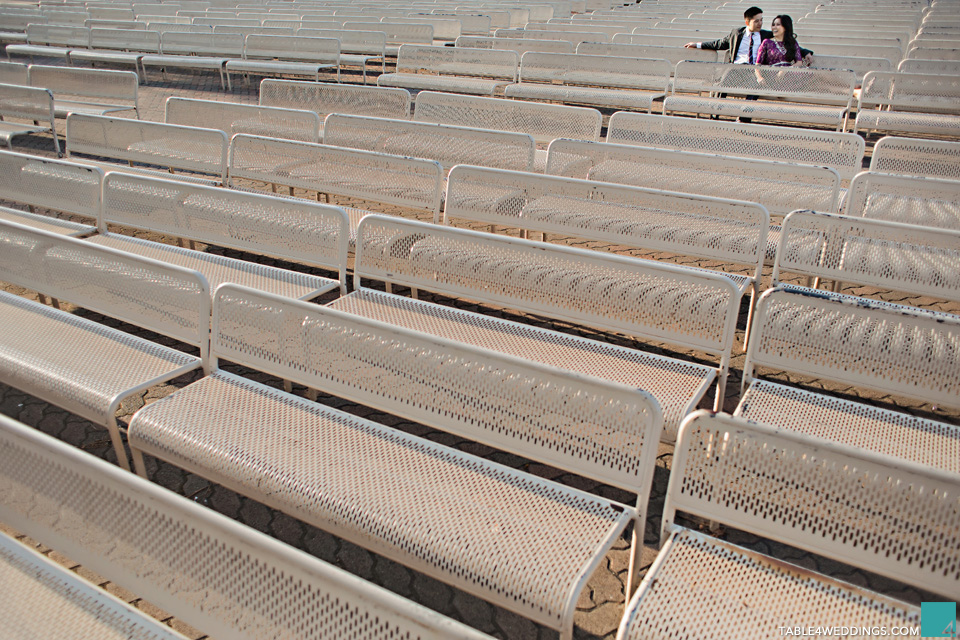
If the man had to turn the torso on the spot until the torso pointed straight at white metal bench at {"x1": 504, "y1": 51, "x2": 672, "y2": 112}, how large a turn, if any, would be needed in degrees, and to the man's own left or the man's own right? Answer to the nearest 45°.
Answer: approximately 135° to the man's own right

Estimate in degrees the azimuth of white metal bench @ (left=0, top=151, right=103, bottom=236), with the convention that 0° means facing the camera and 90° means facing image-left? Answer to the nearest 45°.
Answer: approximately 45°

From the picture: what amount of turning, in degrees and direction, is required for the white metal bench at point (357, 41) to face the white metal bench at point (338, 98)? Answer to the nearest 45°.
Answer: approximately 45° to its left

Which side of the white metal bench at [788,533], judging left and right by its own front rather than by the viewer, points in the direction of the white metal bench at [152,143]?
right

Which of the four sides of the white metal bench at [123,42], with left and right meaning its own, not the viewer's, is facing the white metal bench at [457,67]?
left

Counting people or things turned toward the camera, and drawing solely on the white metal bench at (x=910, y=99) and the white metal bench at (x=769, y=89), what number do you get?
2

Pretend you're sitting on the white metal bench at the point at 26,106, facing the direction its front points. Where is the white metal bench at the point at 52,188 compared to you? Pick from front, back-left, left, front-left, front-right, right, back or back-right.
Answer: front-left

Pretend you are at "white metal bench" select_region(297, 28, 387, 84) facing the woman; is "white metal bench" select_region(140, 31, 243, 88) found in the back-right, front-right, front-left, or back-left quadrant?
back-right

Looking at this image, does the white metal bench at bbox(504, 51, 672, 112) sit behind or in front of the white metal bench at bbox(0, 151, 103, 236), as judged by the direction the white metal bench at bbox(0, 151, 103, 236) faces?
behind

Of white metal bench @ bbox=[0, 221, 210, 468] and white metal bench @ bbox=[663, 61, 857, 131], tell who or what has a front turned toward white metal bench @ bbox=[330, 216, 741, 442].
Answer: white metal bench @ bbox=[663, 61, 857, 131]

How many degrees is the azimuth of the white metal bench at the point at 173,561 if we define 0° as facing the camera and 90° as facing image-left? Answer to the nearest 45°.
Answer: approximately 45°

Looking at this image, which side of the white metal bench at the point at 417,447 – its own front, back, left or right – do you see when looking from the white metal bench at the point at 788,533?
left

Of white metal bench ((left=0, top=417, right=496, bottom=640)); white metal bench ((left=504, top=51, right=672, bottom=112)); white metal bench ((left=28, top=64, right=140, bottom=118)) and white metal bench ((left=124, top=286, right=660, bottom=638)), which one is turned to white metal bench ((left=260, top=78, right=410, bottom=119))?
white metal bench ((left=504, top=51, right=672, bottom=112))

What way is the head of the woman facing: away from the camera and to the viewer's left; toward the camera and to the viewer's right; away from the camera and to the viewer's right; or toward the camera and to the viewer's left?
toward the camera and to the viewer's left

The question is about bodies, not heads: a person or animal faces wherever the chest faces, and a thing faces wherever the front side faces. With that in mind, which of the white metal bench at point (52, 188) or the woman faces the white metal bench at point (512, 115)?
the woman

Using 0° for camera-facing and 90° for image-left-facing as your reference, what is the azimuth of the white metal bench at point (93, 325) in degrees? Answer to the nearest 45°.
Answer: approximately 45°

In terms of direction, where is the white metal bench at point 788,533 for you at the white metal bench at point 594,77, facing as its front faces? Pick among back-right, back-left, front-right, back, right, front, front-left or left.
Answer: front-left
